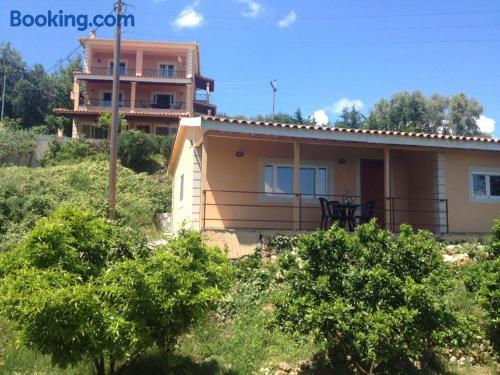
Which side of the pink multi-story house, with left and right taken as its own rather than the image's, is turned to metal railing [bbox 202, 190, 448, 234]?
front

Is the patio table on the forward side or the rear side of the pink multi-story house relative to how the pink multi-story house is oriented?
on the forward side

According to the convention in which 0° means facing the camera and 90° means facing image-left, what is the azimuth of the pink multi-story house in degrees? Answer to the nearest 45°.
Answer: approximately 0°

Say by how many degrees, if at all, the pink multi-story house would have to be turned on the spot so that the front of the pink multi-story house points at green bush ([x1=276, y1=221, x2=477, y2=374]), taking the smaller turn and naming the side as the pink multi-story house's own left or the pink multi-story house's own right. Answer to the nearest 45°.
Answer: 0° — it already faces it

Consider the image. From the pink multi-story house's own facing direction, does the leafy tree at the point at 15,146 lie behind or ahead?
ahead

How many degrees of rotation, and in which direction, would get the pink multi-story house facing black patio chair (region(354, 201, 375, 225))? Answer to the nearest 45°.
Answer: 0° — it already faces it

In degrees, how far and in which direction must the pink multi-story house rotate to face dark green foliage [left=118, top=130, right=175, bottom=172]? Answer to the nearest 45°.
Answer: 0° — it already faces it

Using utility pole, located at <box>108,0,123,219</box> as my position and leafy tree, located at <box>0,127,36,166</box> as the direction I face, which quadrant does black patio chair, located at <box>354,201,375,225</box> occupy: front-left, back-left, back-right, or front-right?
back-right

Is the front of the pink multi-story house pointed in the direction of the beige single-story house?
yes

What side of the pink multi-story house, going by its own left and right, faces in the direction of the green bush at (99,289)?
front
